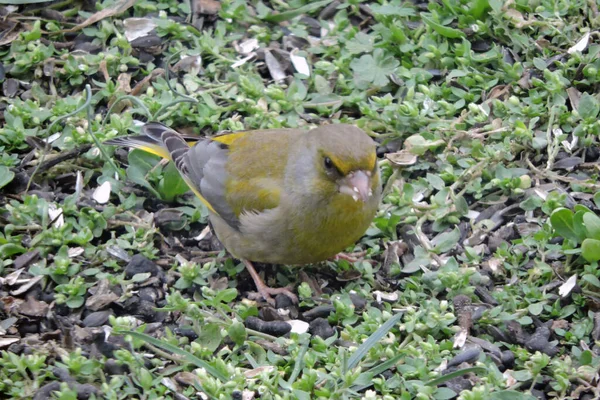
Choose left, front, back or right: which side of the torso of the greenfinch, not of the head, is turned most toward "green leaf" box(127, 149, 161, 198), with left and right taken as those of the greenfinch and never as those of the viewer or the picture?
back

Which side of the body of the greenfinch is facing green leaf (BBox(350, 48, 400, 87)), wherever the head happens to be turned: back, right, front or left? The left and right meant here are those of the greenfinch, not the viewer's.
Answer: left

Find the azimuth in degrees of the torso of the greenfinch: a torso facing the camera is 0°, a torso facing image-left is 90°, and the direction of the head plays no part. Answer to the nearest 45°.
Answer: approximately 315°

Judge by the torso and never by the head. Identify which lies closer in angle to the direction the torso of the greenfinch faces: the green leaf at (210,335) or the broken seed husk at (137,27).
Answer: the green leaf

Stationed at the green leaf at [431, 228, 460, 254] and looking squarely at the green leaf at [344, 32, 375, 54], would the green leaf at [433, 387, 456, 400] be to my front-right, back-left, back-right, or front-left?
back-left

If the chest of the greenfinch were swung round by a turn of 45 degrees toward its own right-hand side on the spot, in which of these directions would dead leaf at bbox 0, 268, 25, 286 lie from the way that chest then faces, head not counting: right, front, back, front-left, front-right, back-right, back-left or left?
right

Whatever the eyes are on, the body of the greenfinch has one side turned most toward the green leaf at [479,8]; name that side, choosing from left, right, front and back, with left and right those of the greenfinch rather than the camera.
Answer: left

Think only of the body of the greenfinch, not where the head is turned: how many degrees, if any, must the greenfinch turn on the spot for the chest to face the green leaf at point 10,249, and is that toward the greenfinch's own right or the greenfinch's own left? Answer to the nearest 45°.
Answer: approximately 135° to the greenfinch's own right

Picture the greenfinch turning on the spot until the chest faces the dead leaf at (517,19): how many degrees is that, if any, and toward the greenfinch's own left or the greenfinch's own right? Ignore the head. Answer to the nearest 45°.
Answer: approximately 90° to the greenfinch's own left

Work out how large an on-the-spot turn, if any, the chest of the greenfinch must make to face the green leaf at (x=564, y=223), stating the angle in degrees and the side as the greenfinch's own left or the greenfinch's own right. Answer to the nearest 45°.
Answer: approximately 45° to the greenfinch's own left

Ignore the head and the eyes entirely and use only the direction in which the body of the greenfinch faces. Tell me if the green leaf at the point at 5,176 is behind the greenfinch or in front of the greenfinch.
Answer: behind

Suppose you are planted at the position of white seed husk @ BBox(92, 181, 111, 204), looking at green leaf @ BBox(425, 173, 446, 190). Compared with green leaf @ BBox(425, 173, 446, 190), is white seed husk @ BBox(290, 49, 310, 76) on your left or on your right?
left

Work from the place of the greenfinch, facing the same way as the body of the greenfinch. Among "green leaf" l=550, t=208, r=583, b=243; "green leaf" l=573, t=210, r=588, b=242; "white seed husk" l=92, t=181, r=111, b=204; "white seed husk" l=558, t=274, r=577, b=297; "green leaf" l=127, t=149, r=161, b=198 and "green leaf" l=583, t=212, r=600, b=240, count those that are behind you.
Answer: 2

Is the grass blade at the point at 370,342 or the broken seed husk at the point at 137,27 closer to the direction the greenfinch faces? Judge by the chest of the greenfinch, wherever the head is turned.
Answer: the grass blade
